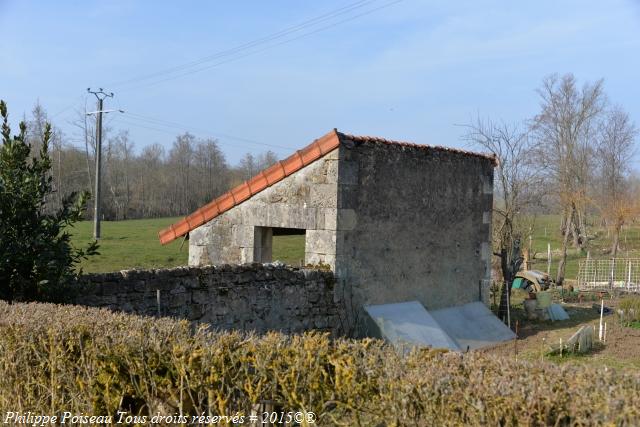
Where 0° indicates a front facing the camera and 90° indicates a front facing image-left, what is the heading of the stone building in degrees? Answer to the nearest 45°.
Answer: approximately 45°

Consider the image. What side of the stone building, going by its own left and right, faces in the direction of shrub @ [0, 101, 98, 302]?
front

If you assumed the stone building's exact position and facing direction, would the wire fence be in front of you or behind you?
behind

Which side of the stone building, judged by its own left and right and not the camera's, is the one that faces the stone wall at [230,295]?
front

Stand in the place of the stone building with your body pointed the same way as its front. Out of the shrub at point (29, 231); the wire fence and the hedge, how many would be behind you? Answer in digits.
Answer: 1
